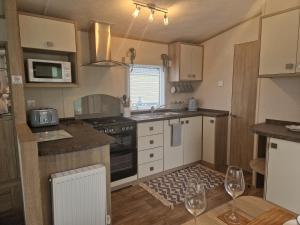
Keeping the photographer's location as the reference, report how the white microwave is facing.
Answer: facing the viewer

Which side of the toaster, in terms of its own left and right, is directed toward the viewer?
front

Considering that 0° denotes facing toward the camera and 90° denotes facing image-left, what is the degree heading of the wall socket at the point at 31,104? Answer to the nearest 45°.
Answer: approximately 0°

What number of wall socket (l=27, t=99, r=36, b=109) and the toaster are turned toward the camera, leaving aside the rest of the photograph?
2

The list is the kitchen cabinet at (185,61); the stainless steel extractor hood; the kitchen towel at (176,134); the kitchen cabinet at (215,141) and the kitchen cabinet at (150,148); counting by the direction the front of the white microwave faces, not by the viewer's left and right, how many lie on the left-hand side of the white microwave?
5

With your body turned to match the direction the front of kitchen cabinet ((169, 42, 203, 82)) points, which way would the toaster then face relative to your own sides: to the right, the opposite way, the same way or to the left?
the same way

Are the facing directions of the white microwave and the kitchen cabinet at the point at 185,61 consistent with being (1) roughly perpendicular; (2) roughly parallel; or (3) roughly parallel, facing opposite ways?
roughly parallel

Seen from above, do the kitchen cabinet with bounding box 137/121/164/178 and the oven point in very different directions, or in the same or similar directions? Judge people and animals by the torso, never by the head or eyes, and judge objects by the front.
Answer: same or similar directions

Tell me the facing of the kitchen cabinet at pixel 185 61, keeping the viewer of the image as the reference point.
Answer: facing the viewer and to the right of the viewer

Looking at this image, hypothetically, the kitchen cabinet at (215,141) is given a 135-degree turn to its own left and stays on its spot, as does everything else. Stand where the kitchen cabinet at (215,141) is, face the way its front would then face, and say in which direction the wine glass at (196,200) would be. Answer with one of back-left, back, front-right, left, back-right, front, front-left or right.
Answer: right

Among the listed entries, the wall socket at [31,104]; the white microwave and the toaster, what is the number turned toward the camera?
3

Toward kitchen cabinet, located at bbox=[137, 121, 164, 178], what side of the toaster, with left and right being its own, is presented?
left

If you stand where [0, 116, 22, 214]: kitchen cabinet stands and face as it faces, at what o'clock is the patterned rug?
The patterned rug is roughly at 11 o'clock from the kitchen cabinet.

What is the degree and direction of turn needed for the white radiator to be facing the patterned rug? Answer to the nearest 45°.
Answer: approximately 90° to its left

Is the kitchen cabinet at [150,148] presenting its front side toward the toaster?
no

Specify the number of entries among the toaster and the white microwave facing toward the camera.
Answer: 2

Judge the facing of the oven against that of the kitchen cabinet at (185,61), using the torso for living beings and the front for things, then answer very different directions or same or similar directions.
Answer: same or similar directions
